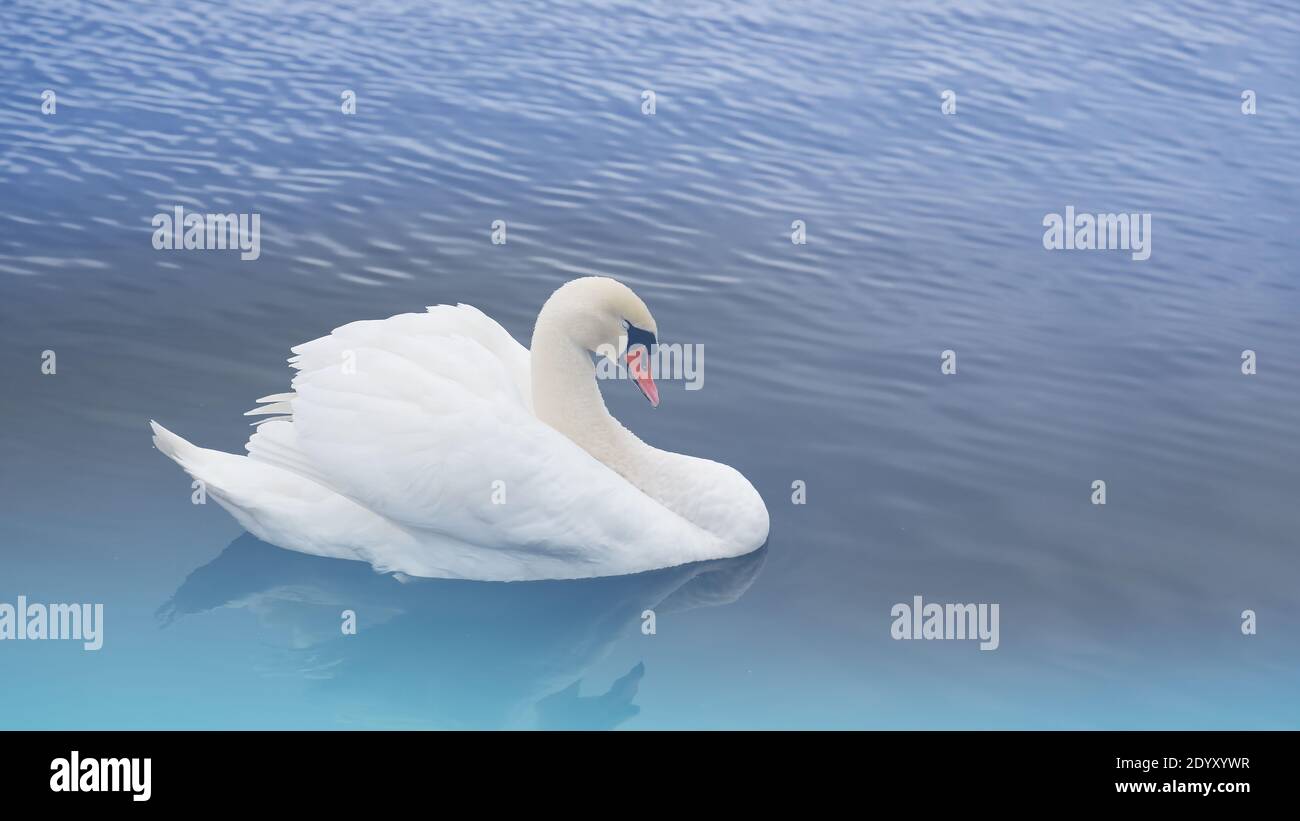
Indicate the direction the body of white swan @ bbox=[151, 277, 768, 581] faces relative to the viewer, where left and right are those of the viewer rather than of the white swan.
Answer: facing to the right of the viewer
